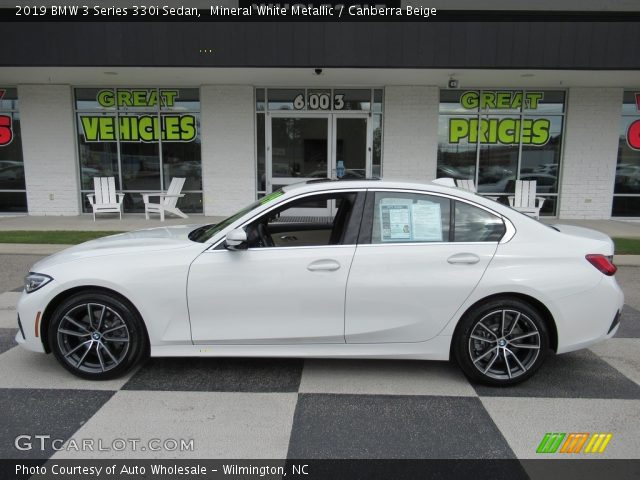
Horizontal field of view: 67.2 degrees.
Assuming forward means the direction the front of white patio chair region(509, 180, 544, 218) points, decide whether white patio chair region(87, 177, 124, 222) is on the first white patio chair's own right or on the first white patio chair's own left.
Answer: on the first white patio chair's own right

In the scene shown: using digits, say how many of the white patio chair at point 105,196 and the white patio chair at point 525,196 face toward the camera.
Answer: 2

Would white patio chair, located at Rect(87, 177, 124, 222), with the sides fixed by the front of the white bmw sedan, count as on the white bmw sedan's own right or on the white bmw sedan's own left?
on the white bmw sedan's own right

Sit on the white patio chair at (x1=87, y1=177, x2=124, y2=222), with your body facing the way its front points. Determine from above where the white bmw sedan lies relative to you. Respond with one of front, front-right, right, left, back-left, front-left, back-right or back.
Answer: front

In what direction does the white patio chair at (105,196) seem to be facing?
toward the camera

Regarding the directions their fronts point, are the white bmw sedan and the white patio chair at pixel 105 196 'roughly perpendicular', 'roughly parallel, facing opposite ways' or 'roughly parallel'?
roughly perpendicular

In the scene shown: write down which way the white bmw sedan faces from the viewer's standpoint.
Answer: facing to the left of the viewer

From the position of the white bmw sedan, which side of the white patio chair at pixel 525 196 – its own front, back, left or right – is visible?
front

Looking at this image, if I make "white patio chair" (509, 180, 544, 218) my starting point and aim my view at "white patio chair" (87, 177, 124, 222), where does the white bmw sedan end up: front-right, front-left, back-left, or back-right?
front-left

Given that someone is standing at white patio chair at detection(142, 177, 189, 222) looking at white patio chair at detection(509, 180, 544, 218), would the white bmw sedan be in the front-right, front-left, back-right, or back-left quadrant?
front-right

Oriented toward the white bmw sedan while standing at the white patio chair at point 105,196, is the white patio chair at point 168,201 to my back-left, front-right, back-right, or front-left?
front-left

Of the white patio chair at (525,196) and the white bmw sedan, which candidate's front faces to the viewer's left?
the white bmw sedan

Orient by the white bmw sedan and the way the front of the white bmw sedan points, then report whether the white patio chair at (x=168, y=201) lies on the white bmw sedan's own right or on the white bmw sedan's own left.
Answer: on the white bmw sedan's own right

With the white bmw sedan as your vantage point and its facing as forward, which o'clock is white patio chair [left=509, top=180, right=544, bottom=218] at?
The white patio chair is roughly at 4 o'clock from the white bmw sedan.

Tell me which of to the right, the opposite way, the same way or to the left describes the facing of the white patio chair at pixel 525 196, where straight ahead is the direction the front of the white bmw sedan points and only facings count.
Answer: to the left
